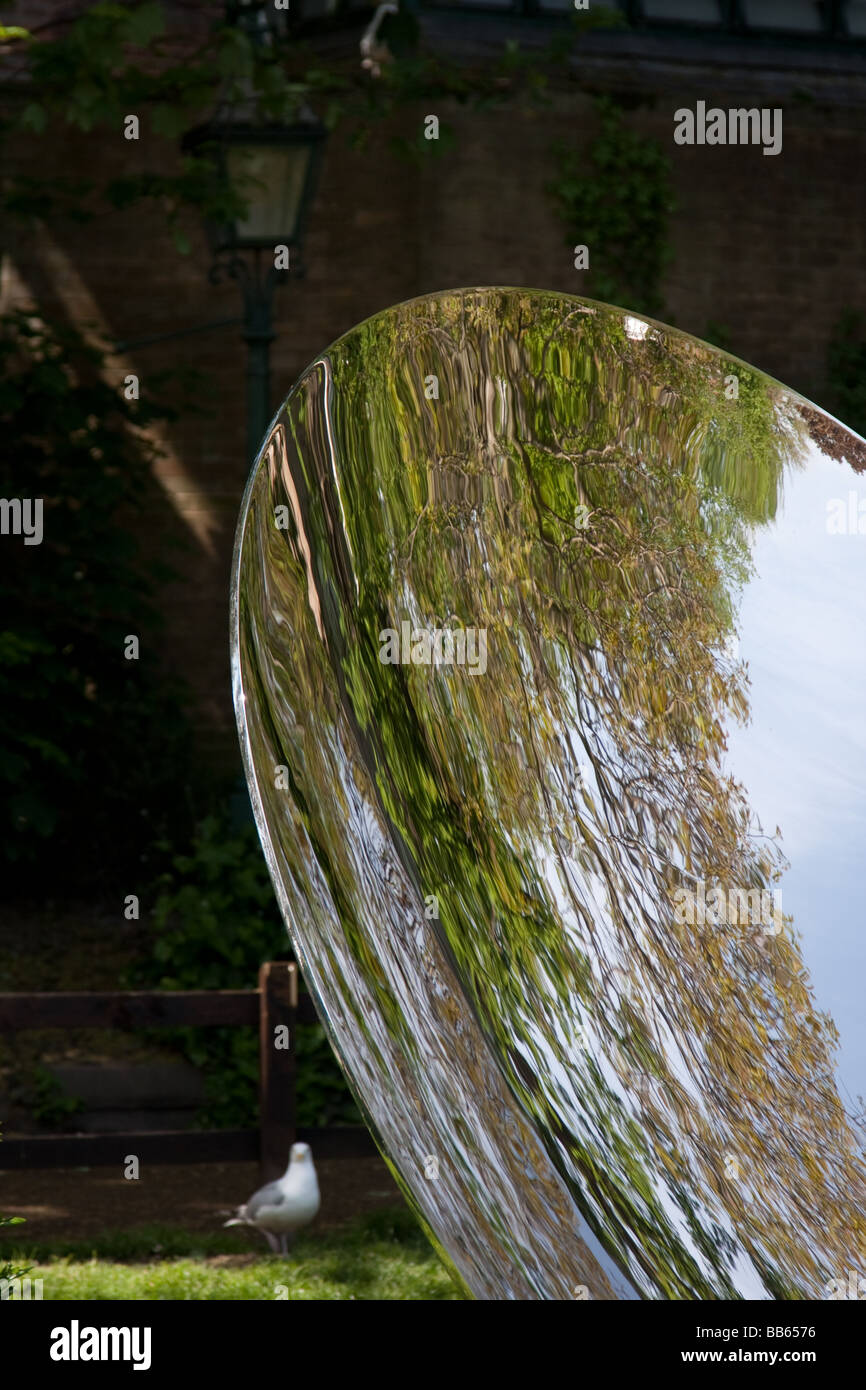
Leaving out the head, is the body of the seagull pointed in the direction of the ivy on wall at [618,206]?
no

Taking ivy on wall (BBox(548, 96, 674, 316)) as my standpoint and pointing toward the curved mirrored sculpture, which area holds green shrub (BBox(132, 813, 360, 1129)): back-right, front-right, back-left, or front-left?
front-right

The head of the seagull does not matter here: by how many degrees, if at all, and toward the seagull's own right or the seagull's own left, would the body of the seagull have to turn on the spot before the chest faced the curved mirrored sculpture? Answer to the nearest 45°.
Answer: approximately 45° to the seagull's own right

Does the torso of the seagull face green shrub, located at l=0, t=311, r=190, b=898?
no

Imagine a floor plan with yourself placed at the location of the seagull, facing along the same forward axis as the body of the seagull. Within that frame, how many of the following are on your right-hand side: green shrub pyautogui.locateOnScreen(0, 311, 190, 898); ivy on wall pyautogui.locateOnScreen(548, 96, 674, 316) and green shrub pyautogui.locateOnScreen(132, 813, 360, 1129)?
0

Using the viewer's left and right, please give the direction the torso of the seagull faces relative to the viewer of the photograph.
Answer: facing the viewer and to the right of the viewer

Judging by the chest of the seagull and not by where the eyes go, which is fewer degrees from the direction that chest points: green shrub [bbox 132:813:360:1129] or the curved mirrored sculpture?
the curved mirrored sculpture
